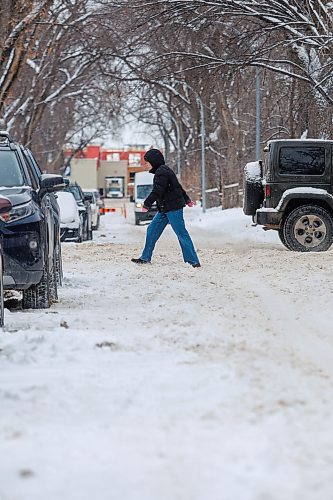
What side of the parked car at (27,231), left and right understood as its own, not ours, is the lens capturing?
front

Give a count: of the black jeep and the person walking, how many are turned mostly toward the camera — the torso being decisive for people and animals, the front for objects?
0

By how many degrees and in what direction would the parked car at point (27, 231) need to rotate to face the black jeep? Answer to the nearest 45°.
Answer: approximately 135° to its left

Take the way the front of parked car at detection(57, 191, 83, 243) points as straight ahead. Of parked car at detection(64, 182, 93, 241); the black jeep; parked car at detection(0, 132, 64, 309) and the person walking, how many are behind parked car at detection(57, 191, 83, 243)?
1

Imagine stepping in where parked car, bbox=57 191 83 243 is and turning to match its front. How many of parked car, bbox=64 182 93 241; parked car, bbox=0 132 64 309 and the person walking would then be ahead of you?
2

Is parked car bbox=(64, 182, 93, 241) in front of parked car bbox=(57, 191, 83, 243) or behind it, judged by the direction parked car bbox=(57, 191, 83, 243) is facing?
behind

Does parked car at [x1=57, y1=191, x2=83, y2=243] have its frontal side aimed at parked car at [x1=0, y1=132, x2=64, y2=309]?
yes

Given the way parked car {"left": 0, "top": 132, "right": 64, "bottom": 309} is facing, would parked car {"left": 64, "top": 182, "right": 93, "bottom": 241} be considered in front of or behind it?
behind
